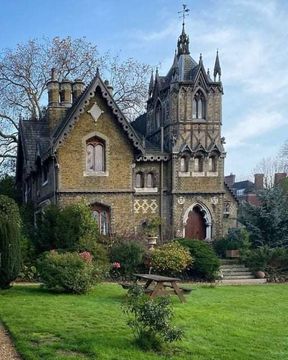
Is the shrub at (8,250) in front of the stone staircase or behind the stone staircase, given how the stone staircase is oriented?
in front

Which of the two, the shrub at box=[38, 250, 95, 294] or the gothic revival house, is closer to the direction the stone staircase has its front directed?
the shrub

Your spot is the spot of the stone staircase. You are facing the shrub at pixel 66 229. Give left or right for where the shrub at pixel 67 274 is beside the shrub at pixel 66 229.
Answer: left

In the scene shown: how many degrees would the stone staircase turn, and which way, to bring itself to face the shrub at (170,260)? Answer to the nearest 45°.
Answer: approximately 45° to its right

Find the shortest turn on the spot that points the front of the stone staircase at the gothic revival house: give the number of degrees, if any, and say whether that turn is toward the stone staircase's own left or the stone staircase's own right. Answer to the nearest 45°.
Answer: approximately 135° to the stone staircase's own right

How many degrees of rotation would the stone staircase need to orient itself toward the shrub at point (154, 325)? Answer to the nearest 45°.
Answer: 0° — it already faces it

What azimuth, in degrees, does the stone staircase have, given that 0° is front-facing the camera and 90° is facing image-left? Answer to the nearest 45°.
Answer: approximately 0°

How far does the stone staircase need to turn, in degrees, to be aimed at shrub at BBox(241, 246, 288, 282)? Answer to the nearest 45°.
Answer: approximately 90° to its left

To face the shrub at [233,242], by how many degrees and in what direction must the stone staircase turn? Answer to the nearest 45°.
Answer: approximately 180°

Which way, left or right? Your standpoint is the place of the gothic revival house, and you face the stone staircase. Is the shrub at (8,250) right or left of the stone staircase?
right
